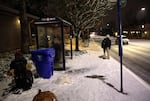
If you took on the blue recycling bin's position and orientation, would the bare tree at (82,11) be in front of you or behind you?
behind

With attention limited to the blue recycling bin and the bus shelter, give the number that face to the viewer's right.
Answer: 1

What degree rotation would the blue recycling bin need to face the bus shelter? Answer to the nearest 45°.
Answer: approximately 135° to its right

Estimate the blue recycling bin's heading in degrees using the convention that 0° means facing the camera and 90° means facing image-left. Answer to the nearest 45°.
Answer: approximately 45°

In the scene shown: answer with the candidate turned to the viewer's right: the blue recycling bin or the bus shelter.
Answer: the bus shelter

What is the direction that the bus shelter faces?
to the viewer's right

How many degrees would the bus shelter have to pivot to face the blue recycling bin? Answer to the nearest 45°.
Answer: approximately 90° to its right
